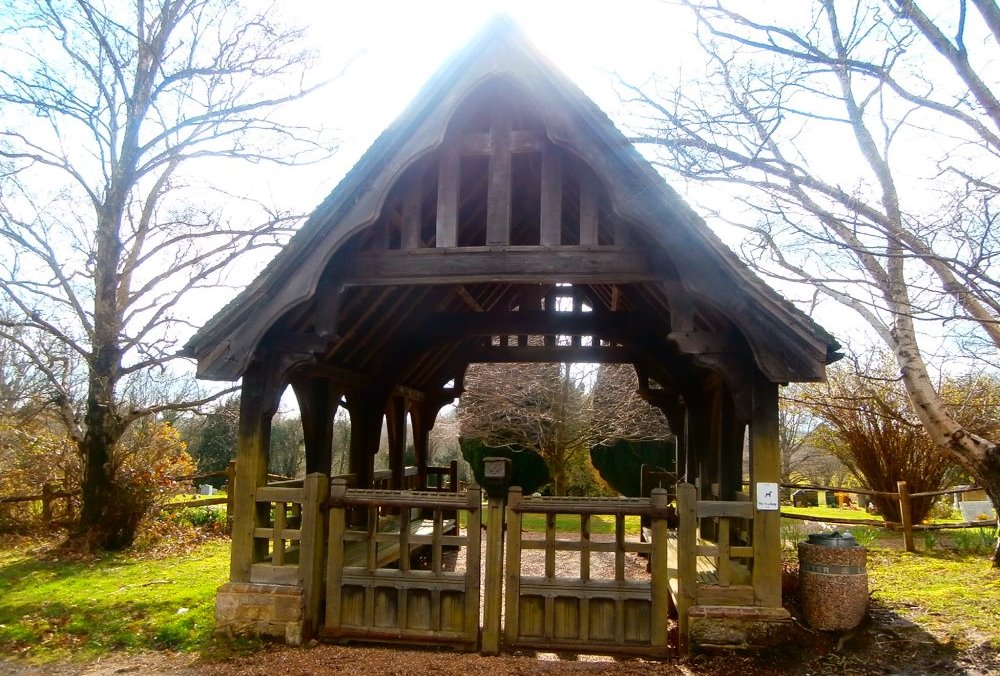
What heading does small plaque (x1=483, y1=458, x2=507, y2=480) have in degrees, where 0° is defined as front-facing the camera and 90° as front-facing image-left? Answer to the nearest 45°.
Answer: approximately 0°

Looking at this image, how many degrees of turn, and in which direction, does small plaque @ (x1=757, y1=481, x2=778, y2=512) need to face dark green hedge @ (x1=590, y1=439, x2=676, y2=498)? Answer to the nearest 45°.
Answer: approximately 180°

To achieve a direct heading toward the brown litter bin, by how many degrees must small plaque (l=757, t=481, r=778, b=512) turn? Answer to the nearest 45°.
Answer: approximately 135° to its left

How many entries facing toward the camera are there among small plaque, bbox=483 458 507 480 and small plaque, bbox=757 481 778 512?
2

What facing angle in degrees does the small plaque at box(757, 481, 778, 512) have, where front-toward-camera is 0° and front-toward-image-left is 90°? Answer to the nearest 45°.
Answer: approximately 0°

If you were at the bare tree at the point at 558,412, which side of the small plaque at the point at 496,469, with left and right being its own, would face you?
back

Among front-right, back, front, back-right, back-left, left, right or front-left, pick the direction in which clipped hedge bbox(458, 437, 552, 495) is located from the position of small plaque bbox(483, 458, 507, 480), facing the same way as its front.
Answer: back
